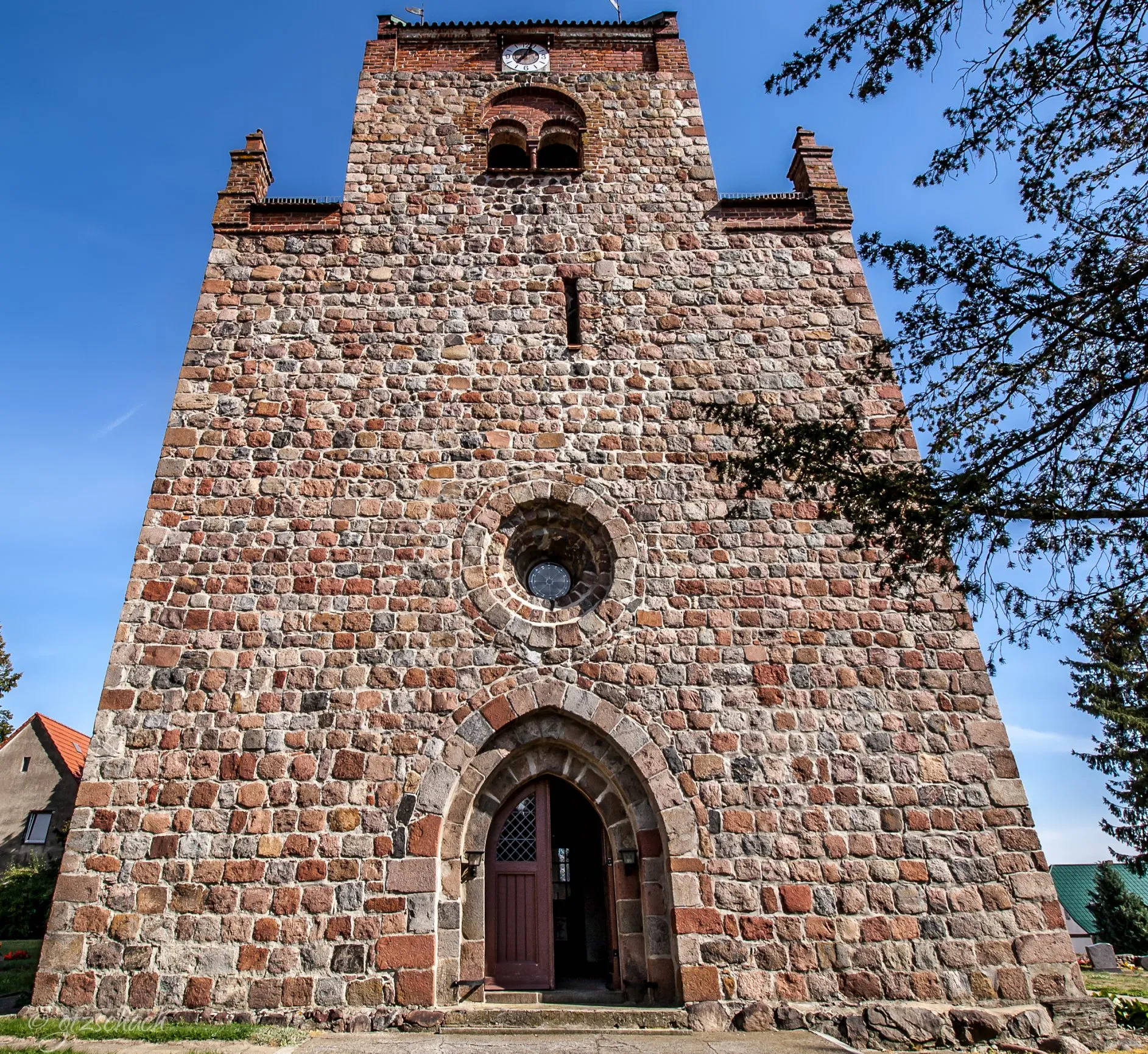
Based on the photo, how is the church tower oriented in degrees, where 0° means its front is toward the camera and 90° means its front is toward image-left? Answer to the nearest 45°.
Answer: approximately 0°

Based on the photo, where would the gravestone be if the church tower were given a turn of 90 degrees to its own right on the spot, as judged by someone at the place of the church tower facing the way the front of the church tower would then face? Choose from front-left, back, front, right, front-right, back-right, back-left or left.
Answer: back-right
